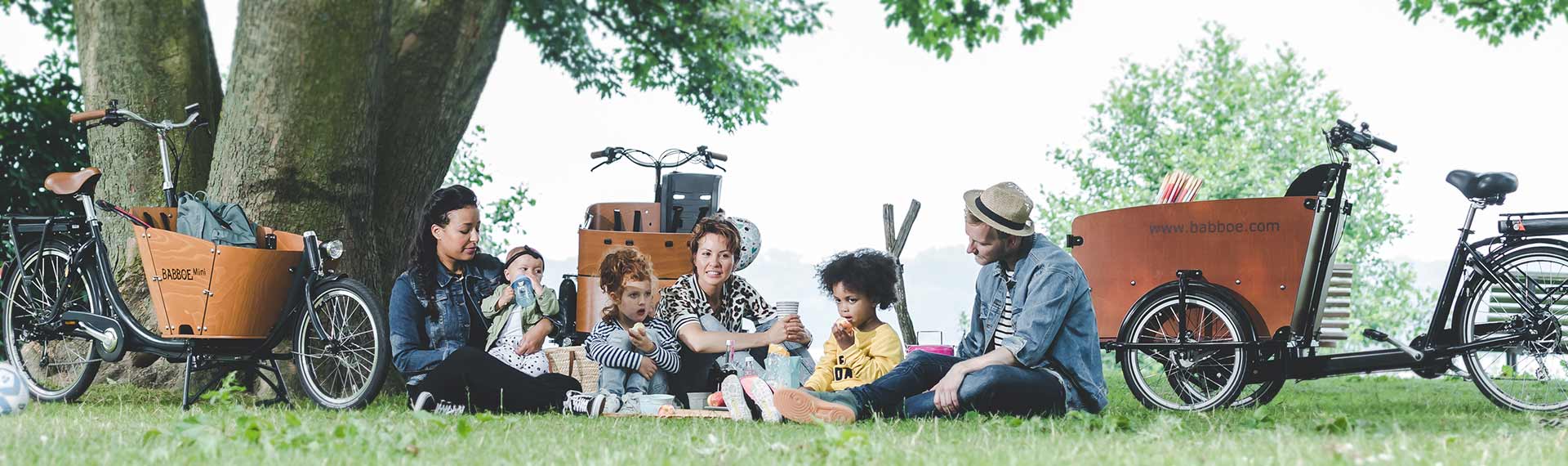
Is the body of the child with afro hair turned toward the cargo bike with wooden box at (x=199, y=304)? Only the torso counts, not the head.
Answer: no

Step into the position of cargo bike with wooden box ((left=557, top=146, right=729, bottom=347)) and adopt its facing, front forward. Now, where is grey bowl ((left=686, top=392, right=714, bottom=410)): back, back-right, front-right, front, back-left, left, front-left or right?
front

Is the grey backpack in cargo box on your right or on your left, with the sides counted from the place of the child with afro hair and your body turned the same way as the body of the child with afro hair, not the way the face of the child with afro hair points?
on your right

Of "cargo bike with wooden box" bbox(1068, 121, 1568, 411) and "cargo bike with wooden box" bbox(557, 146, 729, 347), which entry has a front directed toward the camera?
"cargo bike with wooden box" bbox(557, 146, 729, 347)

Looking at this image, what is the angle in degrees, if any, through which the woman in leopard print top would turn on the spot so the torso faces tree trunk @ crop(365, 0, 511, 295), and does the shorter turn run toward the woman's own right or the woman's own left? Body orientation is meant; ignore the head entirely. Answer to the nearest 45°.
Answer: approximately 180°

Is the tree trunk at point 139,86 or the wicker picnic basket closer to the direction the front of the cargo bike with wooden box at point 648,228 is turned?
the wicker picnic basket

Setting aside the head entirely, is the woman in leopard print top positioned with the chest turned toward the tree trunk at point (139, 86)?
no

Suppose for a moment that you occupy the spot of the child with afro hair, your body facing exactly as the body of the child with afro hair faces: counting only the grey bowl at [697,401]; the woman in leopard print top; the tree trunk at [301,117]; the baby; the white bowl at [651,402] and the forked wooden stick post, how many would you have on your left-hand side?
0

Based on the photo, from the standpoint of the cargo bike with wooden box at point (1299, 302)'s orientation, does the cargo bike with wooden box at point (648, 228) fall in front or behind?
in front

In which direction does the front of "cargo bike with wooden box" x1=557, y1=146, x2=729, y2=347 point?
toward the camera

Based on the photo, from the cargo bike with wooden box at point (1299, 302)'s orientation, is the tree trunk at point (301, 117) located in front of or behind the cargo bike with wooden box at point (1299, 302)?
in front

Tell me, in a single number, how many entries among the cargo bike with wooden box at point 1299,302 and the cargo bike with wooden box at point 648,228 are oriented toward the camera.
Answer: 1

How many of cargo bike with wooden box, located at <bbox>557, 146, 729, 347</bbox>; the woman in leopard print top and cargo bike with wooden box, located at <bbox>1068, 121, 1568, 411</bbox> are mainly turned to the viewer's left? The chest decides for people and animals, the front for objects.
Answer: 1

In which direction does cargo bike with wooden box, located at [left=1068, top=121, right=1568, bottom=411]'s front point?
to the viewer's left

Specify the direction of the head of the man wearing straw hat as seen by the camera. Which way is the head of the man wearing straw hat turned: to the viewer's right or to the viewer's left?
to the viewer's left

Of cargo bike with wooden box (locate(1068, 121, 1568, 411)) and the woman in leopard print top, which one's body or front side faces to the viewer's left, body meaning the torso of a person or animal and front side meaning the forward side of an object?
the cargo bike with wooden box

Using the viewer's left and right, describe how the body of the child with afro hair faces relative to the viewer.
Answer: facing the viewer and to the left of the viewer

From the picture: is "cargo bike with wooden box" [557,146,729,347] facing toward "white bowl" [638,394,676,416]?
yes

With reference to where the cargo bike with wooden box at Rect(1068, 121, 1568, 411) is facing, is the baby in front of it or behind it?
in front

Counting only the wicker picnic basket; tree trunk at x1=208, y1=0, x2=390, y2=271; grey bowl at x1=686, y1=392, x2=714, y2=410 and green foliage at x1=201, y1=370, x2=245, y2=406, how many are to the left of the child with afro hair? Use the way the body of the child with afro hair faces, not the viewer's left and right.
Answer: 0
